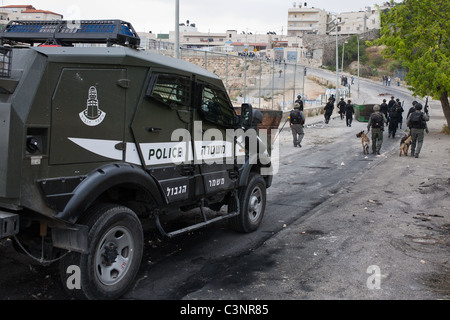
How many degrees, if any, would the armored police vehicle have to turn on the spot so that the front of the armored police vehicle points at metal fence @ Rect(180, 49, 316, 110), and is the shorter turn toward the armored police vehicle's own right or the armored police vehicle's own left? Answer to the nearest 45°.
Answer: approximately 45° to the armored police vehicle's own left

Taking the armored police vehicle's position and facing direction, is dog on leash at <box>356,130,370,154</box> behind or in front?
in front

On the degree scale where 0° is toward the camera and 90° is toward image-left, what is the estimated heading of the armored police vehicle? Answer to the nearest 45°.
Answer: approximately 225°
